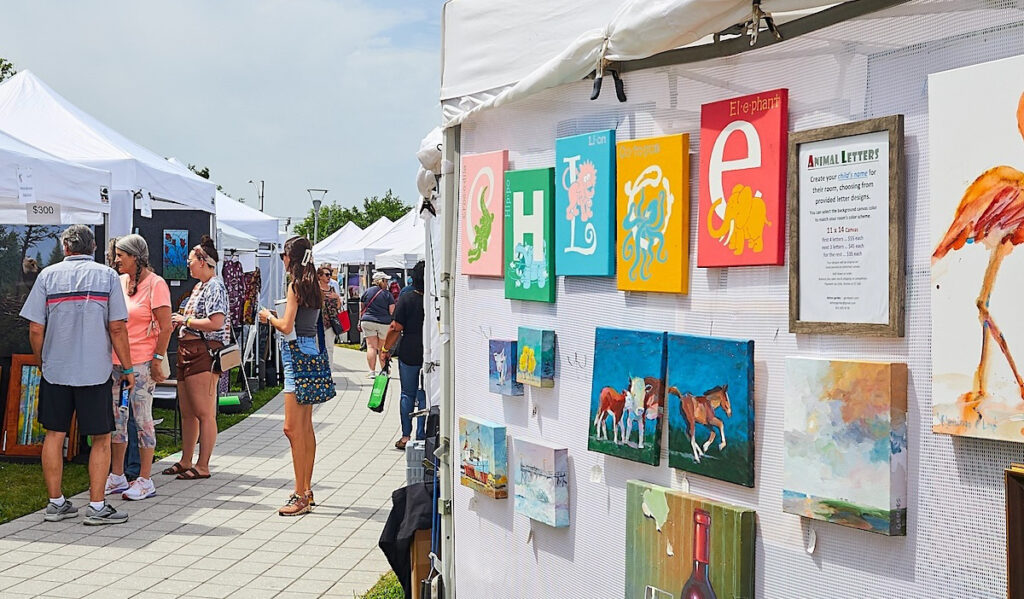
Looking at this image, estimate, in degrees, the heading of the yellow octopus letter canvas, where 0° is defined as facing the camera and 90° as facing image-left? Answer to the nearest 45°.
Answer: approximately 45°

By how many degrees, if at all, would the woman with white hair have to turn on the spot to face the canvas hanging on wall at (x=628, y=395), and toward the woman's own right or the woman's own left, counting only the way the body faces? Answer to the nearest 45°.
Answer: approximately 45° to the woman's own left

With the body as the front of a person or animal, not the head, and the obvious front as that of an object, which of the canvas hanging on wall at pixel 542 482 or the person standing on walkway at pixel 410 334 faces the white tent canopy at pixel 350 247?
the person standing on walkway

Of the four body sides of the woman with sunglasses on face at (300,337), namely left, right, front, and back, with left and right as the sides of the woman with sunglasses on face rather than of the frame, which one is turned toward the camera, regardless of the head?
left

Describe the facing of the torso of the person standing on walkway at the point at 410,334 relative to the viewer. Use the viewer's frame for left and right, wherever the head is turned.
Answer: facing away from the viewer

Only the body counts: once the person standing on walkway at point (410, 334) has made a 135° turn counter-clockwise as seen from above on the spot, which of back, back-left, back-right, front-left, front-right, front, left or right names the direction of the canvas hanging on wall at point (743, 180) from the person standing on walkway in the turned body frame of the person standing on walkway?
front-left

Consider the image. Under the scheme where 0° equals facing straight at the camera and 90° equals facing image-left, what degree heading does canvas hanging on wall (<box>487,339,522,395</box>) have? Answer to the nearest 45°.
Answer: approximately 45°

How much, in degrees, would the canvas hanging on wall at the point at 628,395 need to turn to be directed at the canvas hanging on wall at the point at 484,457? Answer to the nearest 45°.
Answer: approximately 90° to its right

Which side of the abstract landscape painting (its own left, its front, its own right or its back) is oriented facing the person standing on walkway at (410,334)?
right
